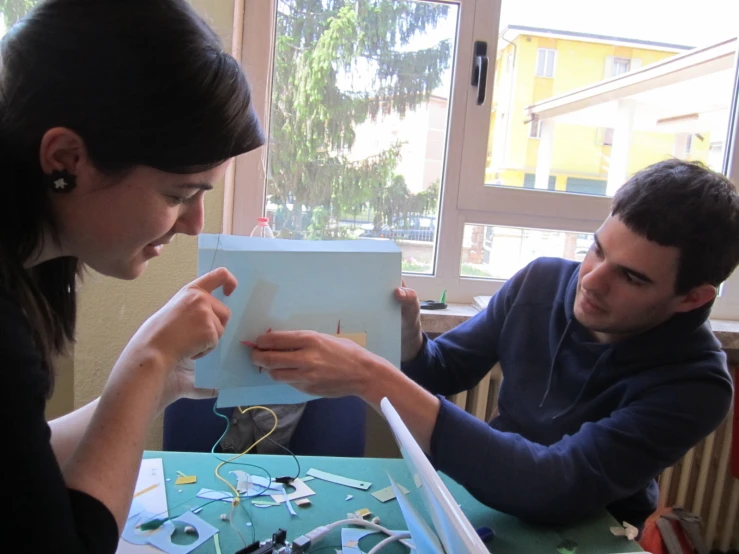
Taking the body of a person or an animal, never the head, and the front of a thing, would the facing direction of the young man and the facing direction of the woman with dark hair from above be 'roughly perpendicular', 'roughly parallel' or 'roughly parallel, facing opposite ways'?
roughly parallel, facing opposite ways

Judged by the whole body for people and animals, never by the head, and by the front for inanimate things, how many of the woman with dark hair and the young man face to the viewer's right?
1

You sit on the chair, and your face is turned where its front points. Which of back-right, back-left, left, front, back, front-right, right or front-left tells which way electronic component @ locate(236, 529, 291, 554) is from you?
front

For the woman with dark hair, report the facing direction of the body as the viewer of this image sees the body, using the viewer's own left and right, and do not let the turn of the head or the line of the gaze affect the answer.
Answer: facing to the right of the viewer

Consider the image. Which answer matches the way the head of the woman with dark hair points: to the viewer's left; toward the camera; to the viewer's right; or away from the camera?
to the viewer's right

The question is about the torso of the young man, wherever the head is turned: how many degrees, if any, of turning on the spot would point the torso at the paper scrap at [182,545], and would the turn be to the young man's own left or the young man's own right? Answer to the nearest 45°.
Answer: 0° — they already face it

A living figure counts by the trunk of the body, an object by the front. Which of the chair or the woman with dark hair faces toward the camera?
the chair

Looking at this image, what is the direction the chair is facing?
toward the camera

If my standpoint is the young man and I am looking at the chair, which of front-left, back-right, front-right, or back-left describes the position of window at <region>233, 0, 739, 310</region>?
front-right

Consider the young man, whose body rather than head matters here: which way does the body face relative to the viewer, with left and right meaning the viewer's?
facing the viewer and to the left of the viewer

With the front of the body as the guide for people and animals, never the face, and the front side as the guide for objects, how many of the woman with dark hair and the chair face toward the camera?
1

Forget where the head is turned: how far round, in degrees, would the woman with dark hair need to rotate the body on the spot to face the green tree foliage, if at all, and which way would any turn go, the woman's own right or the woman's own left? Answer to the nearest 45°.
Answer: approximately 45° to the woman's own left

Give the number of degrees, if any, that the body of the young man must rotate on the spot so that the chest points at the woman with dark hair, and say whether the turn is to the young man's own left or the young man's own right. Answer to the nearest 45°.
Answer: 0° — they already face them

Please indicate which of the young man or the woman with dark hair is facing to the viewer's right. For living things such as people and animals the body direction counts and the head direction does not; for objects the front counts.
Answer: the woman with dark hair
